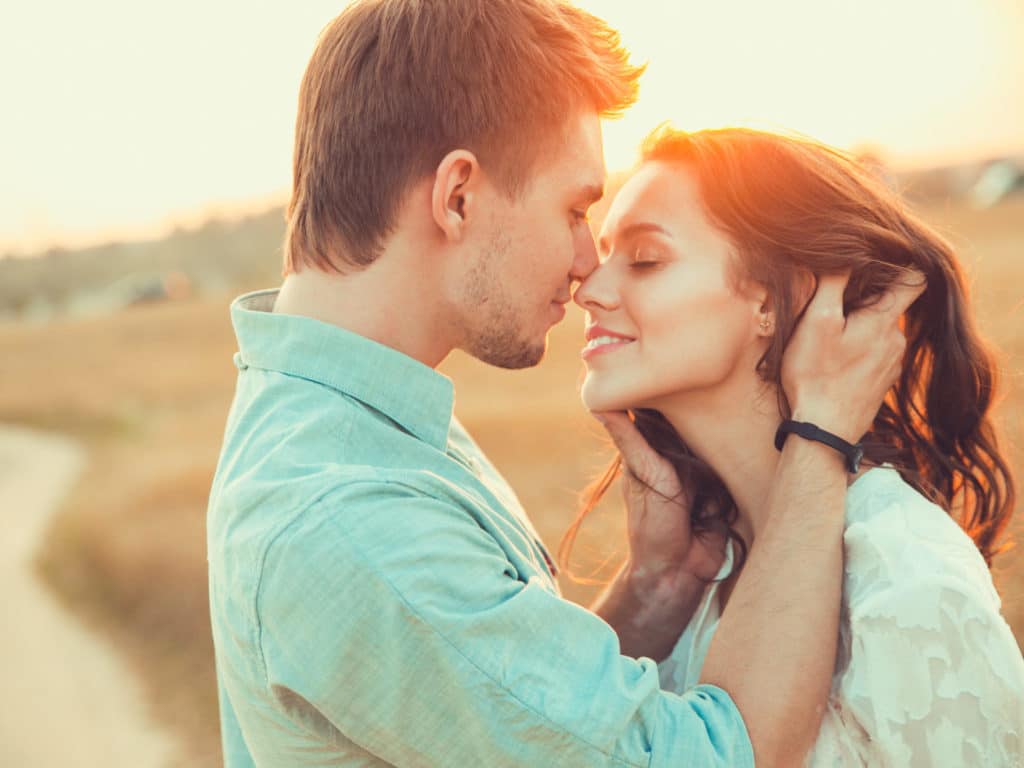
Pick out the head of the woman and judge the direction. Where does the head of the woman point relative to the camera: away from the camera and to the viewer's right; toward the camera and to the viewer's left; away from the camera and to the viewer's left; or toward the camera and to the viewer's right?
toward the camera and to the viewer's left

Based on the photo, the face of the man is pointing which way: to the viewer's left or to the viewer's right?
to the viewer's right

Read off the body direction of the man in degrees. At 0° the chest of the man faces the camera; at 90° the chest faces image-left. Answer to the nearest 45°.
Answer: approximately 270°
